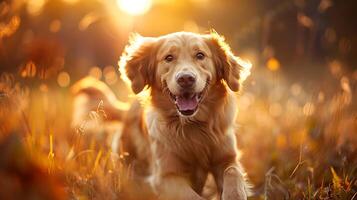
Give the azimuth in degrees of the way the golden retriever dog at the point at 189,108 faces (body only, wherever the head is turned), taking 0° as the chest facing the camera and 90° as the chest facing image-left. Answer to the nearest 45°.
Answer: approximately 0°
